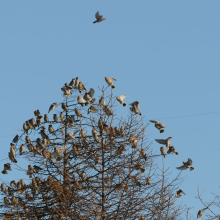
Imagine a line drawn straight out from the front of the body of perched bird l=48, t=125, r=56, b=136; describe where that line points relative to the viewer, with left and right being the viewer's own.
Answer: facing to the left of the viewer

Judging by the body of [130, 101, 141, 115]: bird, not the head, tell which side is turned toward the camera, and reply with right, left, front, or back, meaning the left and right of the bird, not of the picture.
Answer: left
